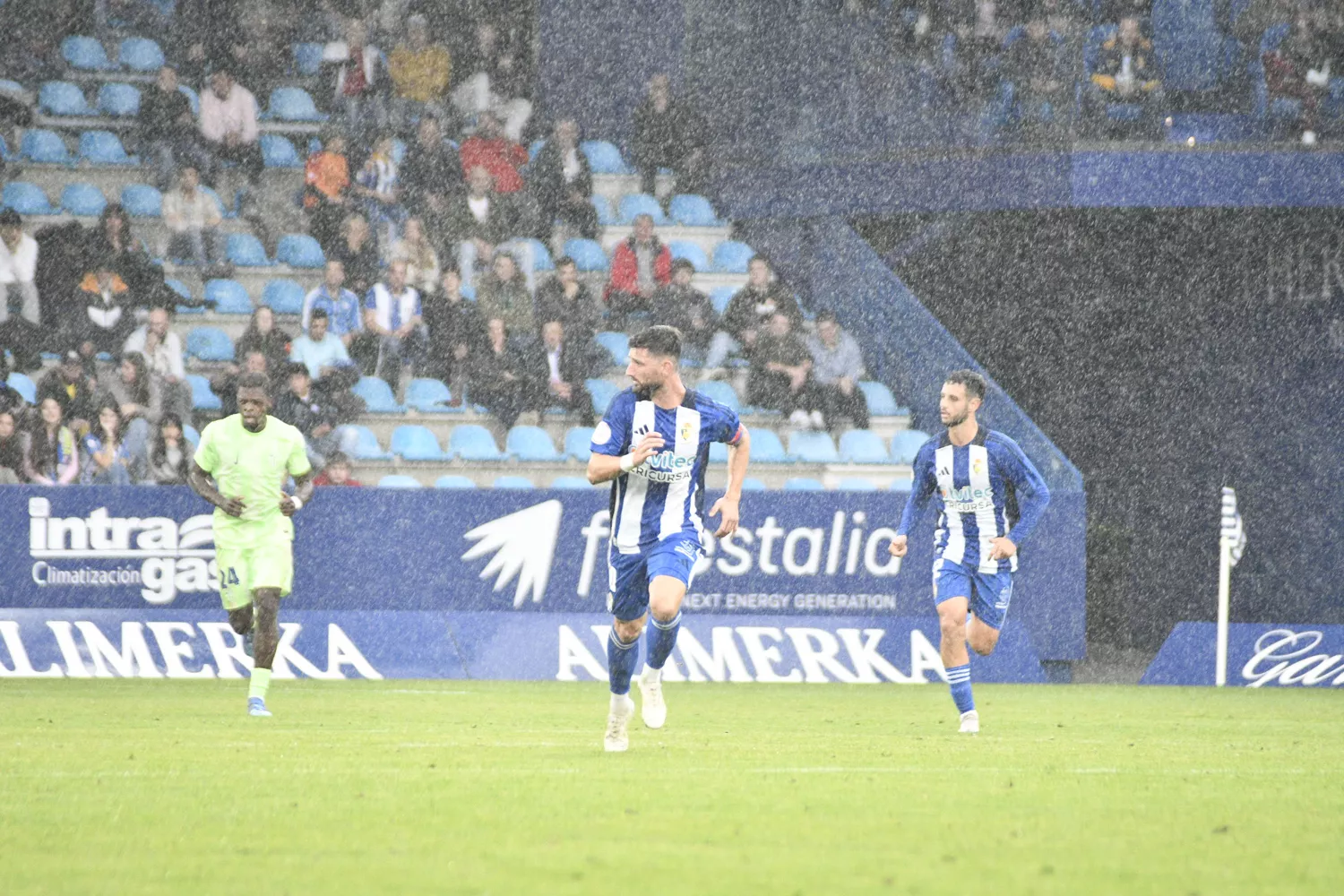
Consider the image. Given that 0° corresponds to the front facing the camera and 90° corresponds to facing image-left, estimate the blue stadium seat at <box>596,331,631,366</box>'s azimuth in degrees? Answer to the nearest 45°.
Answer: approximately 315°

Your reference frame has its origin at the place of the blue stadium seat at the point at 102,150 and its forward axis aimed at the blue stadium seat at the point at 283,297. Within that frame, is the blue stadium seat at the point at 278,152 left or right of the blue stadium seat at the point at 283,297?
left

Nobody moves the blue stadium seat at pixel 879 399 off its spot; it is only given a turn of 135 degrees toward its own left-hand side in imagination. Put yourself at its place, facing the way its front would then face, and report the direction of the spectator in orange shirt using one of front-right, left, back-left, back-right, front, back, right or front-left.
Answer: left

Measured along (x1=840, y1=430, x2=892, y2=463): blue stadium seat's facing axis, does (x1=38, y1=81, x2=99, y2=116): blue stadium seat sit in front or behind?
behind

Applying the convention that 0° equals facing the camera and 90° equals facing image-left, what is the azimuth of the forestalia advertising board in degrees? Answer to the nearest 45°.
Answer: approximately 0°

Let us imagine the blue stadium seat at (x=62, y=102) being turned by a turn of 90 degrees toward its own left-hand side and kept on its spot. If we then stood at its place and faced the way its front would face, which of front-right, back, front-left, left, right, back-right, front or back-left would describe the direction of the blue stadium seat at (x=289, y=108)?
front-right

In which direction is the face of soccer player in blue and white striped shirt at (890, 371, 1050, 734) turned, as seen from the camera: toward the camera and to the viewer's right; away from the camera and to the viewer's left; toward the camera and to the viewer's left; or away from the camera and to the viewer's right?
toward the camera and to the viewer's left

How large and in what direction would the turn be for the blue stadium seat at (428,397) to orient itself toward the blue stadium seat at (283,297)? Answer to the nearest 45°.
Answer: approximately 180°

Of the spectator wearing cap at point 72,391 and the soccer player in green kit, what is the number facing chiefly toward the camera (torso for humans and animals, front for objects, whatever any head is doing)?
2
